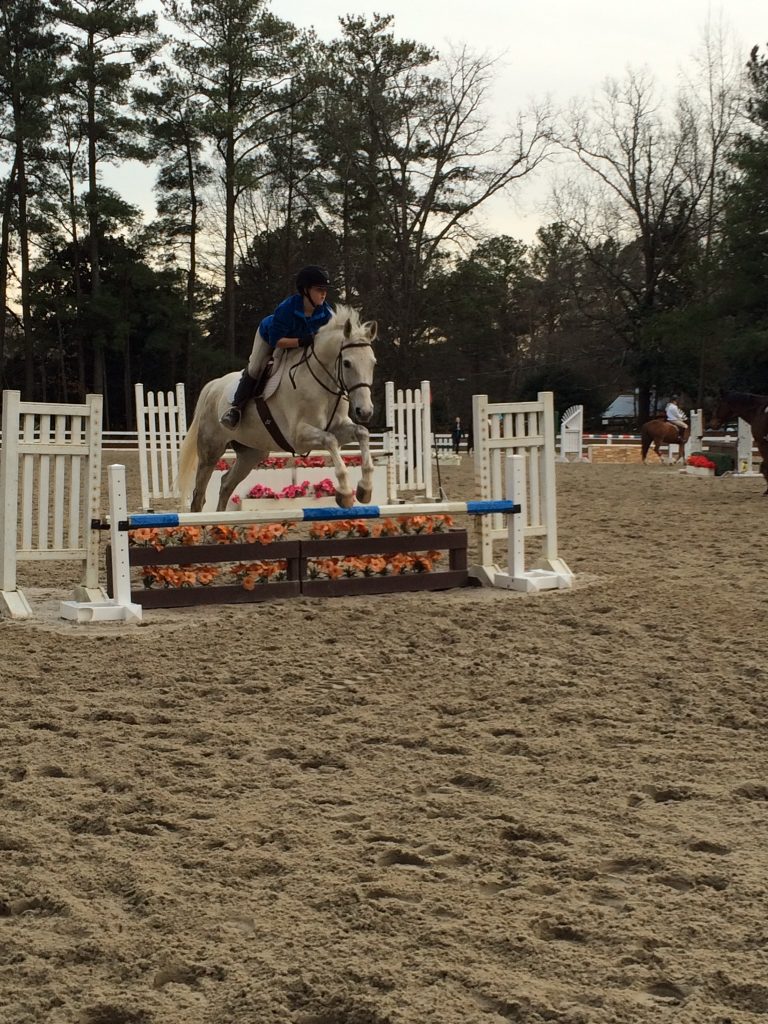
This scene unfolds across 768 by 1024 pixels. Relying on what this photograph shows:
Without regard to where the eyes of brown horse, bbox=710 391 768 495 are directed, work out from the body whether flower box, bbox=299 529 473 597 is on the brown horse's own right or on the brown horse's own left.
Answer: on the brown horse's own left

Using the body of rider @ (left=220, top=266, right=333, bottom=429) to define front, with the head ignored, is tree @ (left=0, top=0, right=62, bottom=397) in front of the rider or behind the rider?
behind

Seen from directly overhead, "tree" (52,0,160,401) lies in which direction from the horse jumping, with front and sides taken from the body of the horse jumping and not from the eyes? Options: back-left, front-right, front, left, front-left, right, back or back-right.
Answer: back-left

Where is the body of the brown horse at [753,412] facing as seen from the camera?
to the viewer's left
